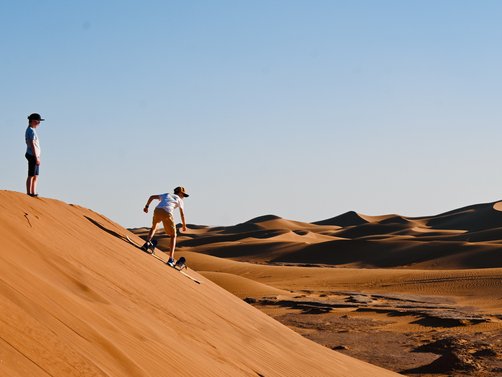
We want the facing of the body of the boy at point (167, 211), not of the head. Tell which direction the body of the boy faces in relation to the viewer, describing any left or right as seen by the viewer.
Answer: facing away from the viewer and to the right of the viewer

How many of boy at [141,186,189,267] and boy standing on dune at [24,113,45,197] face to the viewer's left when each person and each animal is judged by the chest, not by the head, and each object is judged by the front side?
0

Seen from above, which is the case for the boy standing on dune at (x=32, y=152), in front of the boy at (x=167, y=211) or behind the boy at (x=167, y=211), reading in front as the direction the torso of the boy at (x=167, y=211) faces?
behind

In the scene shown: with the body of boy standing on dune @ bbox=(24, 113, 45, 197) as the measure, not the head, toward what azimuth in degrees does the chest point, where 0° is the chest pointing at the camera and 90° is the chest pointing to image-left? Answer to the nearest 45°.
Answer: approximately 270°
